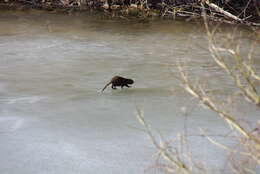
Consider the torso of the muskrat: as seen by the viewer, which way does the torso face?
to the viewer's right
